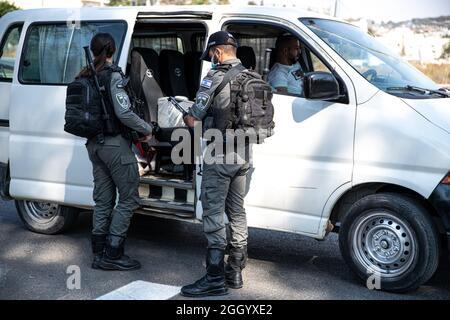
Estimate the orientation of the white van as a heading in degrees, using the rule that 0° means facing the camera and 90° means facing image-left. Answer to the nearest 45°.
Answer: approximately 315°

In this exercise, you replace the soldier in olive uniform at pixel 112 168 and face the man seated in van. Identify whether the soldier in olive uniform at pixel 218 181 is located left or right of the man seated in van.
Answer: right

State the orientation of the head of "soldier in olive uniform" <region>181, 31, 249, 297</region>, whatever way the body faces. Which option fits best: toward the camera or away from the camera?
away from the camera
